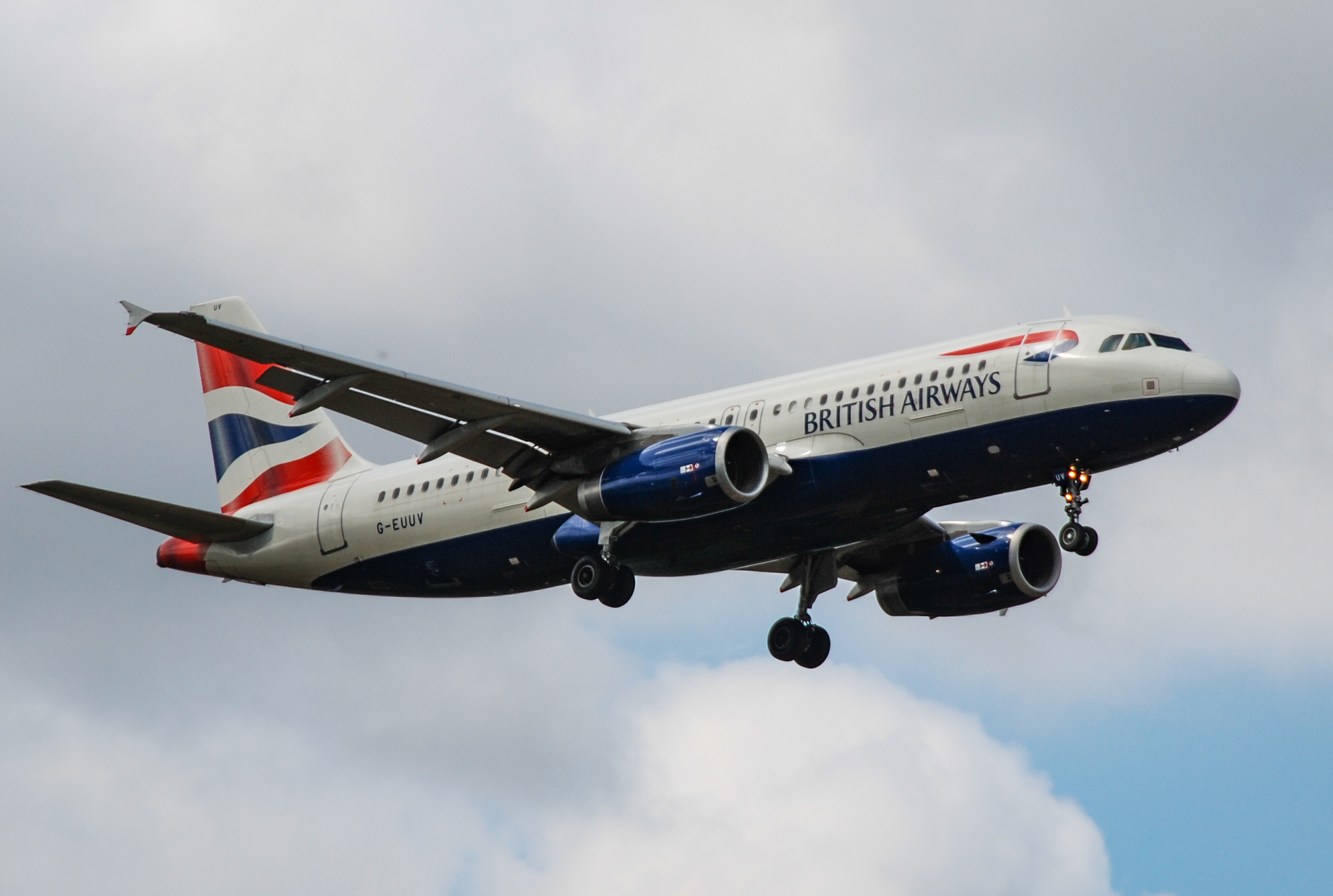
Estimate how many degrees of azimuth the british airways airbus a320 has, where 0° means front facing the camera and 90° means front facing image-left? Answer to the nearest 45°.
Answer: approximately 315°
